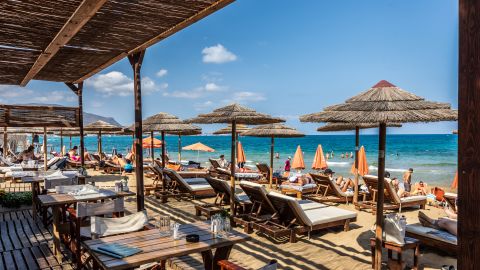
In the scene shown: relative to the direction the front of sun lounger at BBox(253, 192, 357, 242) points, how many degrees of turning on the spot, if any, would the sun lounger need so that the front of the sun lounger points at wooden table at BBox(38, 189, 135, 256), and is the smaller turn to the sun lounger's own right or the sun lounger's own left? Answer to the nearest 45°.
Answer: approximately 180°

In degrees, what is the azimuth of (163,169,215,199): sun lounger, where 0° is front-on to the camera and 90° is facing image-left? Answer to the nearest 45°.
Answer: approximately 270°

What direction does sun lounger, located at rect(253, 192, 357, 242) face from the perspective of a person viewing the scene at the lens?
facing away from the viewer and to the right of the viewer

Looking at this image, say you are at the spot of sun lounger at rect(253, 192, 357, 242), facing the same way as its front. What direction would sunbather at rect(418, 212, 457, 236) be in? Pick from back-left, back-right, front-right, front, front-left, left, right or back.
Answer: front-right

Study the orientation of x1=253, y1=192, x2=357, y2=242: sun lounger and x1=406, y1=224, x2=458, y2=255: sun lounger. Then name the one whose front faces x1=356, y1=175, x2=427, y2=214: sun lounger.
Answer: x1=253, y1=192, x2=357, y2=242: sun lounger

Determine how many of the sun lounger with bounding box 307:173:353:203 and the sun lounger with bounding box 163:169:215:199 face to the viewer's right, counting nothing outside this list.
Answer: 2

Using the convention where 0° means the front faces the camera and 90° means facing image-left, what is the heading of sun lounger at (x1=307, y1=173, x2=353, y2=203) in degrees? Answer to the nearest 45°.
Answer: approximately 270°
